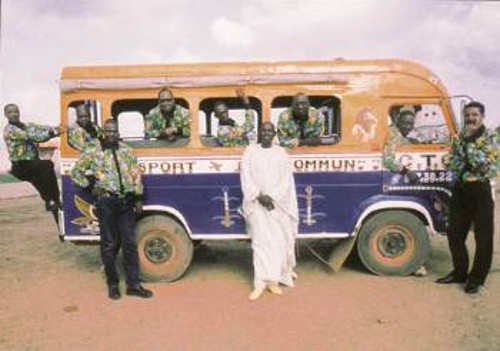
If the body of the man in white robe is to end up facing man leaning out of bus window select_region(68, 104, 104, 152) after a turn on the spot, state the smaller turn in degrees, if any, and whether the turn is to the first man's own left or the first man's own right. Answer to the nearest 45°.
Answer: approximately 90° to the first man's own right

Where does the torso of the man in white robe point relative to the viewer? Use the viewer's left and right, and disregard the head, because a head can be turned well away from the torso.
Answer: facing the viewer

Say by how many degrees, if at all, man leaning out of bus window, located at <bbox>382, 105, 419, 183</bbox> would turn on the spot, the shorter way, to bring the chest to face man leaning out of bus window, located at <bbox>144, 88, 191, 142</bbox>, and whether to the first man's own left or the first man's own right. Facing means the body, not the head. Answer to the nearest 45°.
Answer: approximately 135° to the first man's own right

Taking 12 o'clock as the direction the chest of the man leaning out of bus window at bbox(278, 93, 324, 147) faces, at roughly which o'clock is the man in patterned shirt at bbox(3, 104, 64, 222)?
The man in patterned shirt is roughly at 3 o'clock from the man leaning out of bus window.

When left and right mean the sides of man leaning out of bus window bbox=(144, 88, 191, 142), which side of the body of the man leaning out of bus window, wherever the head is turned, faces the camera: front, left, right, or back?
front

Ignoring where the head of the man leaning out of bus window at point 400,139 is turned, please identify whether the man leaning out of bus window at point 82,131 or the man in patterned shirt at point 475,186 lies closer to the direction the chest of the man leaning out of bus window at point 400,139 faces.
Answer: the man in patterned shirt

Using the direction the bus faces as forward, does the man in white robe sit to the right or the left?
on its right

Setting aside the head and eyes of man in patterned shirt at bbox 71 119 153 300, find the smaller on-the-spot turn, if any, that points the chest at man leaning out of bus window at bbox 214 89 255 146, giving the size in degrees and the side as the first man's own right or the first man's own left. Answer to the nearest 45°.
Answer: approximately 90° to the first man's own left

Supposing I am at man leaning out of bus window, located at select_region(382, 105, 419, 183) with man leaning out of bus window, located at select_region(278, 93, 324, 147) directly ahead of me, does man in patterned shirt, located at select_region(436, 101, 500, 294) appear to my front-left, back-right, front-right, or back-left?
back-left

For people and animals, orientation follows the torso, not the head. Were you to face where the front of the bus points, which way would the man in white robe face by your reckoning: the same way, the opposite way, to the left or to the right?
to the right

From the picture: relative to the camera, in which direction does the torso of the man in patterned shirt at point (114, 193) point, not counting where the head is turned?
toward the camera

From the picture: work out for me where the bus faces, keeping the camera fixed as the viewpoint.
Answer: facing to the right of the viewer
